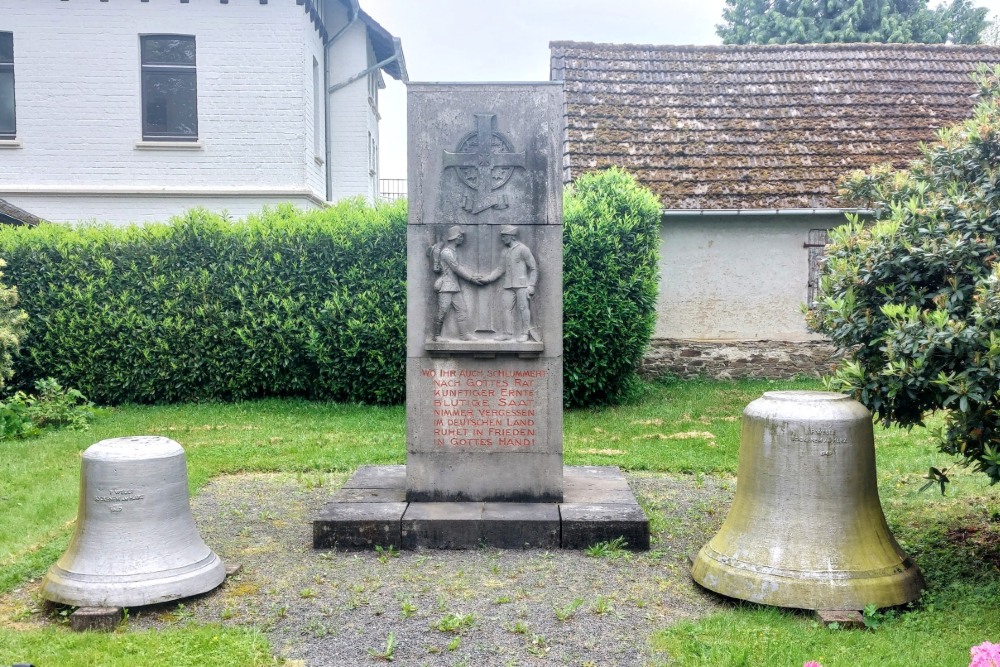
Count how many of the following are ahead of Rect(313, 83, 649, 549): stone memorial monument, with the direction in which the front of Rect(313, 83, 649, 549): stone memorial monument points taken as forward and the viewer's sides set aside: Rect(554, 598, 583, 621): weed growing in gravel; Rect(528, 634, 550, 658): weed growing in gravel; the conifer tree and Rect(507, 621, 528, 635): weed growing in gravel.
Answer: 3

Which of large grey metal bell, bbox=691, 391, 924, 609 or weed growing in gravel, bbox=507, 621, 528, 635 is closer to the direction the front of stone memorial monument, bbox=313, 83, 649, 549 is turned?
the weed growing in gravel

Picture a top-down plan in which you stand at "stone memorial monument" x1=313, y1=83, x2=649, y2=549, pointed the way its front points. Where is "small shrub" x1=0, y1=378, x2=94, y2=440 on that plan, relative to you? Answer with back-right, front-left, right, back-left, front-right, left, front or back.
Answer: back-right

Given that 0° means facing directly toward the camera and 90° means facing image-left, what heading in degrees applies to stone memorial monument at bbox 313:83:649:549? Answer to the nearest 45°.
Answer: approximately 0°

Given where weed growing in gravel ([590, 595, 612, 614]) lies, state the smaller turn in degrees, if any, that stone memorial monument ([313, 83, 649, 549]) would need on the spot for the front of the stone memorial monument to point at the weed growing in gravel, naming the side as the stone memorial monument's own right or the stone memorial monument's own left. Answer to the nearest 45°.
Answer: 0° — it already faces it

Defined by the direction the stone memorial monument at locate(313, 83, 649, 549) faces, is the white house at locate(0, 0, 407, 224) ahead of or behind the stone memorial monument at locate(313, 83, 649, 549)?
behind

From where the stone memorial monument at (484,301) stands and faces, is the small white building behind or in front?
behind
